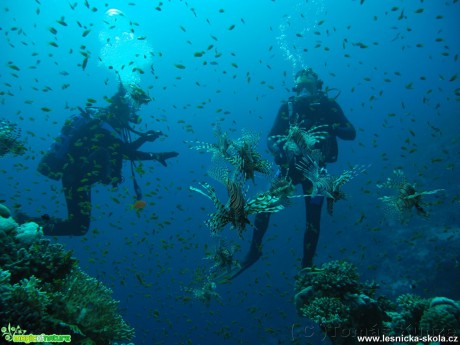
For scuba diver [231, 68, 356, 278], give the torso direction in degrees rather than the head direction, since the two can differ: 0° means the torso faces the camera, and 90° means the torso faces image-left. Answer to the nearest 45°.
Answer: approximately 0°

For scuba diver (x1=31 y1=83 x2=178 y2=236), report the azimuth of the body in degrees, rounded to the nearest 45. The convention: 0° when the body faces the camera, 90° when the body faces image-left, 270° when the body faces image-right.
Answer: approximately 270°

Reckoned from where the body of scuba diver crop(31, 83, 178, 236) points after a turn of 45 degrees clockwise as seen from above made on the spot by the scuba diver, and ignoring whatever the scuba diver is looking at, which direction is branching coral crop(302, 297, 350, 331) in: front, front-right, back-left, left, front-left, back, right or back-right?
front

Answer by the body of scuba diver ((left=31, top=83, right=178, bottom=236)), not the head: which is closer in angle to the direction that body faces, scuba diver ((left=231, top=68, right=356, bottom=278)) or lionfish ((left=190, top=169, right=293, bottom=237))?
the scuba diver

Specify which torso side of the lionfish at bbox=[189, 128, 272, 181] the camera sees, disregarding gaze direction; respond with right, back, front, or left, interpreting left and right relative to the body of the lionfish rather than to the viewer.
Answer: right

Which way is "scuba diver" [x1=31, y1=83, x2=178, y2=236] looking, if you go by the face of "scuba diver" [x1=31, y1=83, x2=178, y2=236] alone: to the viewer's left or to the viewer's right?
to the viewer's right

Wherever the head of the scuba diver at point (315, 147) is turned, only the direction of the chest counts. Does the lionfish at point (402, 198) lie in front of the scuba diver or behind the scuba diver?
in front

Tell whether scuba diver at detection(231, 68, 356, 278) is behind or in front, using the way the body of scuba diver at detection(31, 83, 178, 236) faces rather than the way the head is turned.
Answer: in front

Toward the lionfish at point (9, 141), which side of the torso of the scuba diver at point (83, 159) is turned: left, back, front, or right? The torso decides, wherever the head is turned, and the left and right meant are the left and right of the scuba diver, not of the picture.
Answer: back
